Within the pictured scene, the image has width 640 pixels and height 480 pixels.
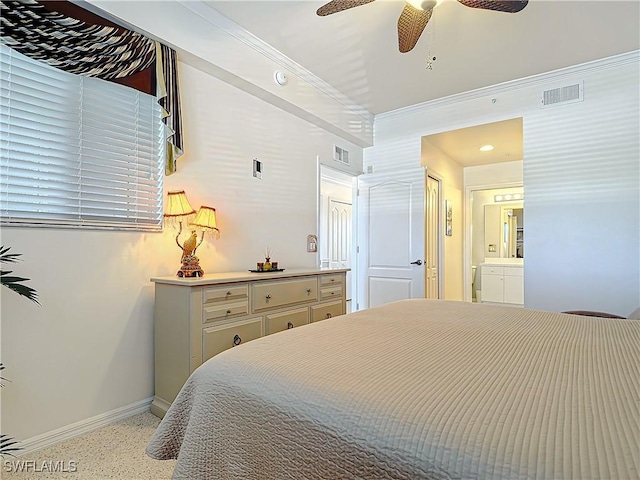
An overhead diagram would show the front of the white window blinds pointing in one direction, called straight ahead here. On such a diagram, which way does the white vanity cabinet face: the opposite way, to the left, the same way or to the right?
to the right

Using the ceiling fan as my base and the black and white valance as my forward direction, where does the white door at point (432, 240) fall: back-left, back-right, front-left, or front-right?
back-right

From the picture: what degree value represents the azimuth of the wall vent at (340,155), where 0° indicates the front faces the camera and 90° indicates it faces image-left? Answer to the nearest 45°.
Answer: approximately 315°

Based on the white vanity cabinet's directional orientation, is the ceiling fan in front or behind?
in front

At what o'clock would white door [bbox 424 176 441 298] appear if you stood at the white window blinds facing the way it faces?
The white door is roughly at 10 o'clock from the white window blinds.

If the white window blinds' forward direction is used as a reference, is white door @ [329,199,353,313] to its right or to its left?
on its left

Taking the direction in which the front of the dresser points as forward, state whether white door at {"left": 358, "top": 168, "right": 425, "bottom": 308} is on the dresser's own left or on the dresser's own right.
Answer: on the dresser's own left

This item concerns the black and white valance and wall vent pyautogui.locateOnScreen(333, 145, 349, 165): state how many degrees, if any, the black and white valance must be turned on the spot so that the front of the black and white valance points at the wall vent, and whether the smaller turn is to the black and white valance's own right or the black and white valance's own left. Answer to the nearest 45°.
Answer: approximately 90° to the black and white valance's own left

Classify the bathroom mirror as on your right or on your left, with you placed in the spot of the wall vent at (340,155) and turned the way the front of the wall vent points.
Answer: on your left

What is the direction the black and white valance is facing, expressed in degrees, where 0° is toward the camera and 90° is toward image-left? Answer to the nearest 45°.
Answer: approximately 315°

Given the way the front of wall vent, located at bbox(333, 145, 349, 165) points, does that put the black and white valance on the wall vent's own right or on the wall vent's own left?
on the wall vent's own right

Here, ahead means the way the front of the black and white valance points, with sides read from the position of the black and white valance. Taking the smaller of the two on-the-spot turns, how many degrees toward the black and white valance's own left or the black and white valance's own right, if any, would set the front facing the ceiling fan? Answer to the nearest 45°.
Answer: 0° — it already faces it

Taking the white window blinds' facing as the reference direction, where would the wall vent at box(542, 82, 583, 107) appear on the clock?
The wall vent is roughly at 11 o'clock from the white window blinds.

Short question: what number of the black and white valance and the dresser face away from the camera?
0
